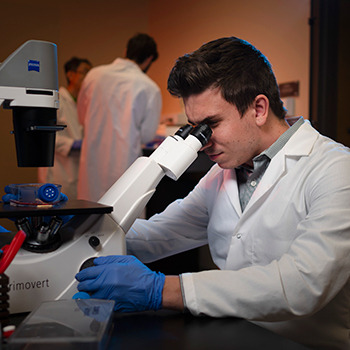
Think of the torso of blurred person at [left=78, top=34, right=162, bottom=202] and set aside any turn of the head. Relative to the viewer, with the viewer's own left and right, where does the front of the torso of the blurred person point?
facing away from the viewer and to the right of the viewer

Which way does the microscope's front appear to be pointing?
to the viewer's right

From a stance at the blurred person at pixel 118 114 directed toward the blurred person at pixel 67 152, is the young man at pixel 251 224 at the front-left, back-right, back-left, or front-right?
back-left

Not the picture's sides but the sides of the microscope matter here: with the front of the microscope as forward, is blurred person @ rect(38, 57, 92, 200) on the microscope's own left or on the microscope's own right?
on the microscope's own left

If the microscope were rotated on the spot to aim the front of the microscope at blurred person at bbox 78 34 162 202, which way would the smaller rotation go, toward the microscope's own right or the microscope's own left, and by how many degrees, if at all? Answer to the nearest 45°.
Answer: approximately 90° to the microscope's own left

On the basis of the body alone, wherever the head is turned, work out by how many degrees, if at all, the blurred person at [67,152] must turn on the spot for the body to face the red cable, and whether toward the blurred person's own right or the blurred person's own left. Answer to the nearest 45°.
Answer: approximately 45° to the blurred person's own right

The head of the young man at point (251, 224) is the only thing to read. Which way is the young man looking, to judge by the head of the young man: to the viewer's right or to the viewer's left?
to the viewer's left

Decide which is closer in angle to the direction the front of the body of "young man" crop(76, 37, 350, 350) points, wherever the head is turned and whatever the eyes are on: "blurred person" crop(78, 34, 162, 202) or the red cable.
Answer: the red cable

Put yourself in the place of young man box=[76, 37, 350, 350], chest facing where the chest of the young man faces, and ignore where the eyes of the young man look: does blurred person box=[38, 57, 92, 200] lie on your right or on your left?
on your right

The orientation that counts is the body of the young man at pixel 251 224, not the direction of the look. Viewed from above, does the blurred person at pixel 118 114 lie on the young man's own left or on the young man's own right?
on the young man's own right

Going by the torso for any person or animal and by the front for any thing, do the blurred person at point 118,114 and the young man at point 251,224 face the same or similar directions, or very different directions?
very different directions

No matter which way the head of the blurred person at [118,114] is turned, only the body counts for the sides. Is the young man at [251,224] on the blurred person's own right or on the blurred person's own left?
on the blurred person's own right

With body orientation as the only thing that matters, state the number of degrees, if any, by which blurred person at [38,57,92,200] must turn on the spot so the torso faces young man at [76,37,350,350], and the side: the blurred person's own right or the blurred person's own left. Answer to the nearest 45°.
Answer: approximately 45° to the blurred person's own right

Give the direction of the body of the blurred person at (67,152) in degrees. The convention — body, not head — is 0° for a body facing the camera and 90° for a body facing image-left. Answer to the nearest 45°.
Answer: approximately 315°

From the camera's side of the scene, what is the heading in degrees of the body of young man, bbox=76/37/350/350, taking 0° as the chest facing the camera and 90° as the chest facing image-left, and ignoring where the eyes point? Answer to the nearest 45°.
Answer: approximately 45°
